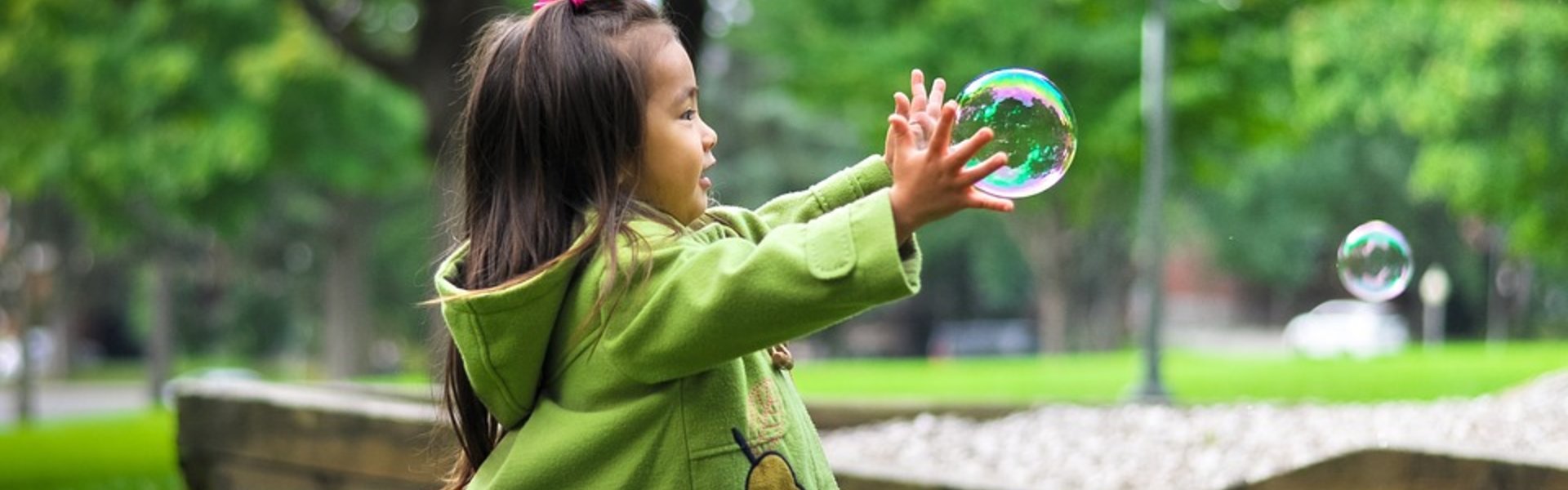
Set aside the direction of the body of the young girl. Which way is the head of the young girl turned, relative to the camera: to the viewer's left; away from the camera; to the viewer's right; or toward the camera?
to the viewer's right

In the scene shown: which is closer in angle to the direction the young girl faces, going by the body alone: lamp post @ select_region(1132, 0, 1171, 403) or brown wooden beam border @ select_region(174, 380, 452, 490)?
the lamp post

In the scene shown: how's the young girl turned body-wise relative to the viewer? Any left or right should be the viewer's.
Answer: facing to the right of the viewer

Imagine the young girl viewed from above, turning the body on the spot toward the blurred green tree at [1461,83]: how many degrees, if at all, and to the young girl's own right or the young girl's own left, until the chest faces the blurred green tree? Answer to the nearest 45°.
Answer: approximately 45° to the young girl's own left

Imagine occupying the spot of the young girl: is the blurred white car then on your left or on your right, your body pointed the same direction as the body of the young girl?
on your left

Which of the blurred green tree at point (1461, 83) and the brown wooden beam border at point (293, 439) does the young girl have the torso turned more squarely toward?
the blurred green tree

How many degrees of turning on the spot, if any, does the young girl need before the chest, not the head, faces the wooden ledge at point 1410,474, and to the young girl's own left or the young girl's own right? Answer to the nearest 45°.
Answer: approximately 45° to the young girl's own left
